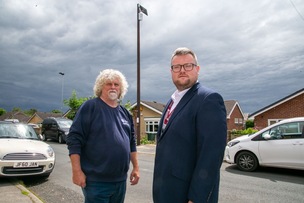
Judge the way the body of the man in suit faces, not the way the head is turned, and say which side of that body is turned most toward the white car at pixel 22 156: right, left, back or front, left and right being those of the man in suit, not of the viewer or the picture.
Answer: right

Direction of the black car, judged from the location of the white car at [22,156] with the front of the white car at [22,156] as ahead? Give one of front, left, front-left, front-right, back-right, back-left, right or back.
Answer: back-left

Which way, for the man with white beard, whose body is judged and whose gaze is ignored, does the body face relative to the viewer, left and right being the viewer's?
facing the viewer and to the right of the viewer

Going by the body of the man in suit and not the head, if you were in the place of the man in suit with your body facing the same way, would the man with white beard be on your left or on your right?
on your right

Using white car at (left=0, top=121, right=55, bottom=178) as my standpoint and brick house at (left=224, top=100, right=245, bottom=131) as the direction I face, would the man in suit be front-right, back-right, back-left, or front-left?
back-right

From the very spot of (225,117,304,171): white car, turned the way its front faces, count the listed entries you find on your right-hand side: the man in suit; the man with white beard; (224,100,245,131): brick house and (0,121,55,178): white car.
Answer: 1

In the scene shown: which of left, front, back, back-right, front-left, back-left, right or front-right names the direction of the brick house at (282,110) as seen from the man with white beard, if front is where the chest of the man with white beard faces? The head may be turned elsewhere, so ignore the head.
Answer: left

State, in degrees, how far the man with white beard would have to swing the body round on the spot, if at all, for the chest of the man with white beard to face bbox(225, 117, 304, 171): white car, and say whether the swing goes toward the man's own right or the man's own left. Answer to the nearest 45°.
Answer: approximately 90° to the man's own left

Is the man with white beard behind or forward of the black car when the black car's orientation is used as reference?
forward

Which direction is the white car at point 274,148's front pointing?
to the viewer's left

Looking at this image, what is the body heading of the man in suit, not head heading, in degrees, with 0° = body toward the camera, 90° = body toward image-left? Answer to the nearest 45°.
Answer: approximately 45°
